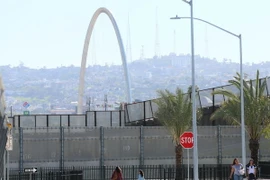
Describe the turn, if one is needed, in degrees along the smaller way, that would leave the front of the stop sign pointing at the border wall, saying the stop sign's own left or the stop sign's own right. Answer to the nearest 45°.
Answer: approximately 135° to the stop sign's own right

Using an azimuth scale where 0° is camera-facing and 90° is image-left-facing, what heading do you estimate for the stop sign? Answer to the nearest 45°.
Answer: approximately 0°
